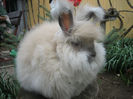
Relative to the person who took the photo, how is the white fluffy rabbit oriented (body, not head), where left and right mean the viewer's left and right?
facing the viewer and to the right of the viewer

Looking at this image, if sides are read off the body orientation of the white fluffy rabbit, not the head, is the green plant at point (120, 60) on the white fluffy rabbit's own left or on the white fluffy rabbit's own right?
on the white fluffy rabbit's own left
